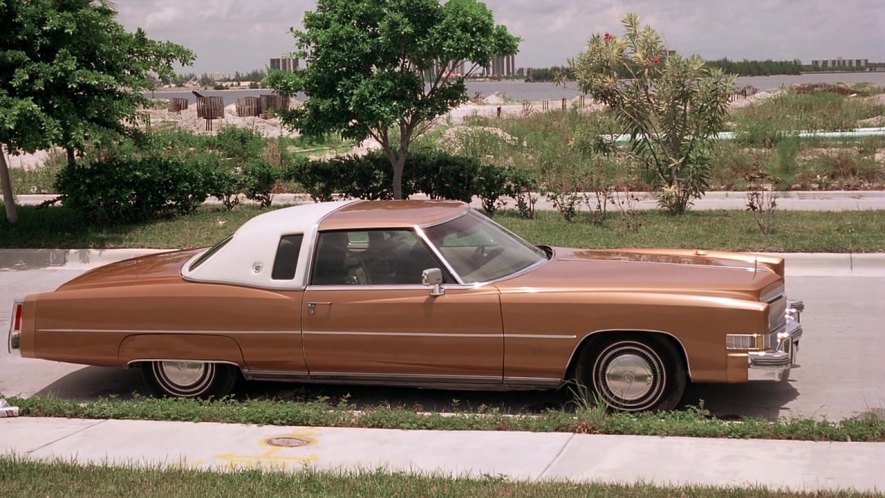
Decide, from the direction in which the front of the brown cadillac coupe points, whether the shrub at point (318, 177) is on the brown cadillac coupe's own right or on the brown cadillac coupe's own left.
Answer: on the brown cadillac coupe's own left

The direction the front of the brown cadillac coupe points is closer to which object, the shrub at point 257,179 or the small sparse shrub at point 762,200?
the small sparse shrub

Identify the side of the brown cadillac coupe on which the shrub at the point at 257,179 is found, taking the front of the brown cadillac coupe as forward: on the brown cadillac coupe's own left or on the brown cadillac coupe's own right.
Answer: on the brown cadillac coupe's own left

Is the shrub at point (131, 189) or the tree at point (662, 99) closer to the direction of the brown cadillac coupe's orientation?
the tree

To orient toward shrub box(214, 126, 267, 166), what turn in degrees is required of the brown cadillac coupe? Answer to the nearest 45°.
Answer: approximately 90° to its left

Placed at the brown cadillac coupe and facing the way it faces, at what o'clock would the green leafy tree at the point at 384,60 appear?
The green leafy tree is roughly at 9 o'clock from the brown cadillac coupe.

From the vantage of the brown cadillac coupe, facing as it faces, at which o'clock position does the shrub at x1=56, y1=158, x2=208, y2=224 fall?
The shrub is roughly at 8 o'clock from the brown cadillac coupe.

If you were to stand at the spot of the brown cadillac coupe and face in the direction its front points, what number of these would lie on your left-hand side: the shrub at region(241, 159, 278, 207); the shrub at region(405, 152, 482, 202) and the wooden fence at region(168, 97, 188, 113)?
3

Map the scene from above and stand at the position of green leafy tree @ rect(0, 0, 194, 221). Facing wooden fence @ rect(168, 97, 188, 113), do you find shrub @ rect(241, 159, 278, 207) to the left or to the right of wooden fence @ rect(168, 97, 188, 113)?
right

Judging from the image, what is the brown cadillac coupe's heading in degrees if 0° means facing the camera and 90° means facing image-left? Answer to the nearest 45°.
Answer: approximately 270°

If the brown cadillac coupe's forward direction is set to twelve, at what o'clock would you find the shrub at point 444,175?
The shrub is roughly at 9 o'clock from the brown cadillac coupe.

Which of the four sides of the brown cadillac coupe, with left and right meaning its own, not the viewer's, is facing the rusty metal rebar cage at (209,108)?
left

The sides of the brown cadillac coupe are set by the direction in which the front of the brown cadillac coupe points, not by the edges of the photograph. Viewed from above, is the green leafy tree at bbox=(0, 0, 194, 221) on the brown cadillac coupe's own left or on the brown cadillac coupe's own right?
on the brown cadillac coupe's own left
